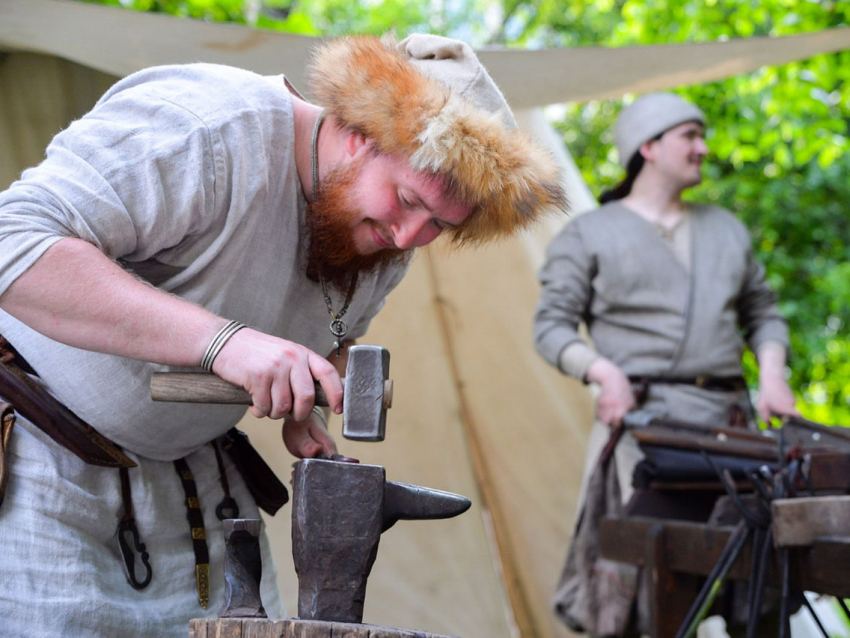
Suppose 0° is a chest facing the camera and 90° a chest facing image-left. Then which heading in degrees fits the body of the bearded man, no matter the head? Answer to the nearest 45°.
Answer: approximately 315°

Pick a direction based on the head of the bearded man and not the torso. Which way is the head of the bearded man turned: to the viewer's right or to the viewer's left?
to the viewer's right

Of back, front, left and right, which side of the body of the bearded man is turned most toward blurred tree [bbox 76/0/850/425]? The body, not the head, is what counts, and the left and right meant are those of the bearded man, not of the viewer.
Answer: left

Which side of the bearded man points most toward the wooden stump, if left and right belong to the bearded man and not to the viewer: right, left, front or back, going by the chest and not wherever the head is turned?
front
